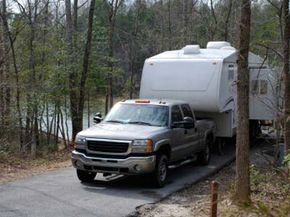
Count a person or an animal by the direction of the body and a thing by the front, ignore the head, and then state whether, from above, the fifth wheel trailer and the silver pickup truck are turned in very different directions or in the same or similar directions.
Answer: same or similar directions

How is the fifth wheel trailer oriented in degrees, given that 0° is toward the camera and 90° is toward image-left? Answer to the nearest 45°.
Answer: approximately 45°

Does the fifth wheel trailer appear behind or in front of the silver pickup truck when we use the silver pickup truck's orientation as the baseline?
behind

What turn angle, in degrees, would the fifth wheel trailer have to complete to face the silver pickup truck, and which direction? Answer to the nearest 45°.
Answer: approximately 45° to its left

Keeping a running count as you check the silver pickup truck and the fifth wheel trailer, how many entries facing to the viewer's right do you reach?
0

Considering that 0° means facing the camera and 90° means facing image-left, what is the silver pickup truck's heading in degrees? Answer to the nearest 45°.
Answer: approximately 45°
